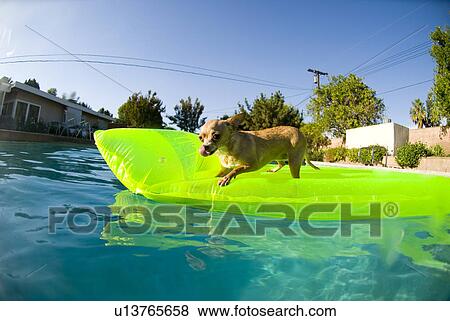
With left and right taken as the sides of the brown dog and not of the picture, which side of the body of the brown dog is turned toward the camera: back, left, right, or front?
left

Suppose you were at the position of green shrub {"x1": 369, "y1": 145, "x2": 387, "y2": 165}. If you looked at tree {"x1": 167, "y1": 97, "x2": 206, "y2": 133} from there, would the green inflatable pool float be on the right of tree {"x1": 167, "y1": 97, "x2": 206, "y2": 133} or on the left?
left

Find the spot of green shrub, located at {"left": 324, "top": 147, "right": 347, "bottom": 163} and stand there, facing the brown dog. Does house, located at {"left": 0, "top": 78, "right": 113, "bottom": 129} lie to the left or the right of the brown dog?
right

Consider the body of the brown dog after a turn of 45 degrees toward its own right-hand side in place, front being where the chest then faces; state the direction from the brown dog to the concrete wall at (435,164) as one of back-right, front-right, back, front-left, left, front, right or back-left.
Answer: right

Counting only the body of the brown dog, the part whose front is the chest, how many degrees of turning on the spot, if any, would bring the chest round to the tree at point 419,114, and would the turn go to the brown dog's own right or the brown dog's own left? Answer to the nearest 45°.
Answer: approximately 135° to the brown dog's own right

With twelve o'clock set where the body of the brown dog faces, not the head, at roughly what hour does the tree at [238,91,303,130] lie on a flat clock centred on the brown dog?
The tree is roughly at 3 o'clock from the brown dog.

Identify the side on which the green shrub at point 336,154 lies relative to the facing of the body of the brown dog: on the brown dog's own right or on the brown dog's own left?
on the brown dog's own right

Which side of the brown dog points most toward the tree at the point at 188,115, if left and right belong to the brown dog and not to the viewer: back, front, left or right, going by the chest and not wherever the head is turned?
right

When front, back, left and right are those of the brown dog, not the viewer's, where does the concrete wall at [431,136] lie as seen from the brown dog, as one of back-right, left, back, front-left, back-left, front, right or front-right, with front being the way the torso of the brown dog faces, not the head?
back-right

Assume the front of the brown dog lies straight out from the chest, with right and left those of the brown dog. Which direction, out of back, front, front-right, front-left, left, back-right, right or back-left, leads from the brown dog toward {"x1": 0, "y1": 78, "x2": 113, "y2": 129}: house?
front-right

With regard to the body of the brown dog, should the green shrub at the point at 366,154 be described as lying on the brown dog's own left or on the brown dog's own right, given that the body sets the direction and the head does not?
on the brown dog's own right
